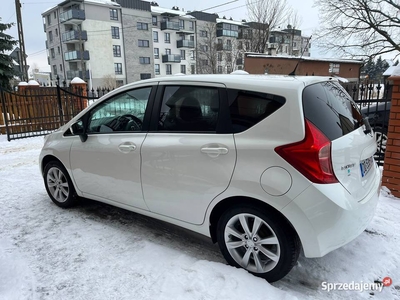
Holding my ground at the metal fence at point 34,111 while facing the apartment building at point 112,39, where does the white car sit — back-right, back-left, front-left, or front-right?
back-right

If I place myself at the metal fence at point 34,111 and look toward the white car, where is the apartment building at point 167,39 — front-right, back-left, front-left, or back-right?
back-left

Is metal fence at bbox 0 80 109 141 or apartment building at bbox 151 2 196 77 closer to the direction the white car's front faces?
the metal fence

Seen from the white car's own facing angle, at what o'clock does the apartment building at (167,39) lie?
The apartment building is roughly at 1 o'clock from the white car.

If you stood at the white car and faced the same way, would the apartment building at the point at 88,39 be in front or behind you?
in front

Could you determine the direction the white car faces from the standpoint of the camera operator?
facing away from the viewer and to the left of the viewer

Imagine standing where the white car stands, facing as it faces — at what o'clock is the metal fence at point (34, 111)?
The metal fence is roughly at 12 o'clock from the white car.

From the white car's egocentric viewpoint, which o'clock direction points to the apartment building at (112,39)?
The apartment building is roughly at 1 o'clock from the white car.
